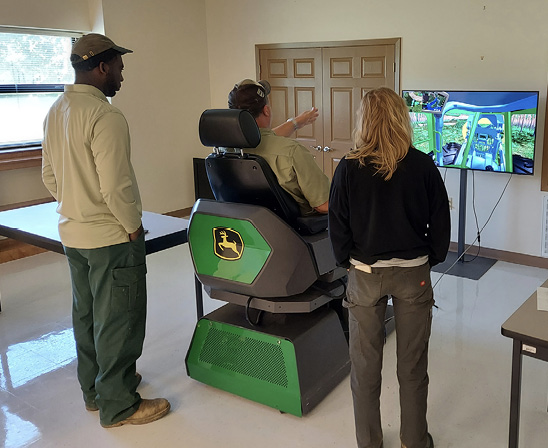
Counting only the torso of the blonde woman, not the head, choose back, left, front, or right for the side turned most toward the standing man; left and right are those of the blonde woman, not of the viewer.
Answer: left

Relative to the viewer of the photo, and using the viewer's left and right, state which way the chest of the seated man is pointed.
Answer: facing away from the viewer and to the right of the viewer

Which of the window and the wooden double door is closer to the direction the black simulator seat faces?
the wooden double door

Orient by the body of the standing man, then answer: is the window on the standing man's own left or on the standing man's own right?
on the standing man's own left

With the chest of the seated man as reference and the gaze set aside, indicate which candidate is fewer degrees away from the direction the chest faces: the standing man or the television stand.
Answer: the television stand

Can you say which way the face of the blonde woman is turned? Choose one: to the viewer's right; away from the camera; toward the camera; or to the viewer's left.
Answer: away from the camera

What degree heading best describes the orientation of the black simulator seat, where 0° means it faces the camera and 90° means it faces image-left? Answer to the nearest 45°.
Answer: approximately 225°

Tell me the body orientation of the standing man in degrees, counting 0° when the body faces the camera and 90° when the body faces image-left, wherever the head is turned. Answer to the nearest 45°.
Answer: approximately 225°

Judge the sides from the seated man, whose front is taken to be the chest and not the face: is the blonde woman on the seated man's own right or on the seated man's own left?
on the seated man's own right

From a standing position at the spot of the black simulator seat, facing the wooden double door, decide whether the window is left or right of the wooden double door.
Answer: left

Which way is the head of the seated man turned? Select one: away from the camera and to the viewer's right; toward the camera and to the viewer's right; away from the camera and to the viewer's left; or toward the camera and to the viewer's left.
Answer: away from the camera and to the viewer's right

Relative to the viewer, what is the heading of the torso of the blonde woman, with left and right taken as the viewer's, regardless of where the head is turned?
facing away from the viewer
